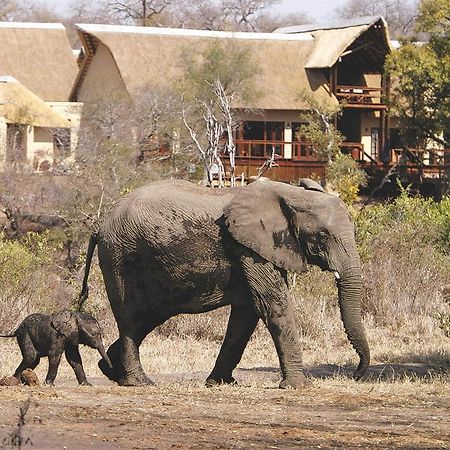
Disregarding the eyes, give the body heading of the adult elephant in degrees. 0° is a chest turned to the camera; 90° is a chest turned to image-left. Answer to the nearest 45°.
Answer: approximately 270°

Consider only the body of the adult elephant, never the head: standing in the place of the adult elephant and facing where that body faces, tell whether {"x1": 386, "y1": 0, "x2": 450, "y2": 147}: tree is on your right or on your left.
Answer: on your left

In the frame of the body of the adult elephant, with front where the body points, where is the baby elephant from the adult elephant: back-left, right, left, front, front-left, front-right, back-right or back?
back

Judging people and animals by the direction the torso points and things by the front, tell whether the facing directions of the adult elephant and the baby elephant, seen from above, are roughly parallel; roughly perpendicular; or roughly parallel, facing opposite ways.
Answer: roughly parallel

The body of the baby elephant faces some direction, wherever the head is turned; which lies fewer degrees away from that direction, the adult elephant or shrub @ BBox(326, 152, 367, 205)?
the adult elephant

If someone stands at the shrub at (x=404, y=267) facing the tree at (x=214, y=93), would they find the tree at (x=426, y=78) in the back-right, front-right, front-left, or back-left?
front-right

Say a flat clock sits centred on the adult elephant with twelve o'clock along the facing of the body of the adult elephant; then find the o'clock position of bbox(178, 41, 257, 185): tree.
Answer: The tree is roughly at 9 o'clock from the adult elephant.

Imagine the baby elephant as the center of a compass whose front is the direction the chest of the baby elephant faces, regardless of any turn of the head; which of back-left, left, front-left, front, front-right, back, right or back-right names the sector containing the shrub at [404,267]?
front-left

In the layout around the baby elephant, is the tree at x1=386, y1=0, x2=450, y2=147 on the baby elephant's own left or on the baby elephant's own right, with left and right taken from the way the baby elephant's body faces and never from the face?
on the baby elephant's own left

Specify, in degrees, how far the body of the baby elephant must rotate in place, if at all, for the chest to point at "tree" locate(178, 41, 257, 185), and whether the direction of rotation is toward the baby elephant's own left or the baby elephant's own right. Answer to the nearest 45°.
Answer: approximately 90° to the baby elephant's own left

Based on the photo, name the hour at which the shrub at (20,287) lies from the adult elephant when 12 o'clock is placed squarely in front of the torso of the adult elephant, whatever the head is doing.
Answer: The shrub is roughly at 8 o'clock from the adult elephant.

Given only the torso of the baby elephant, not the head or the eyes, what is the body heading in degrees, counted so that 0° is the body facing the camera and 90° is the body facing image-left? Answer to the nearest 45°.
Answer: approximately 270°

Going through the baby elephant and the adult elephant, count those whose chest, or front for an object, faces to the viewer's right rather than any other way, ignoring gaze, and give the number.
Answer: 2
